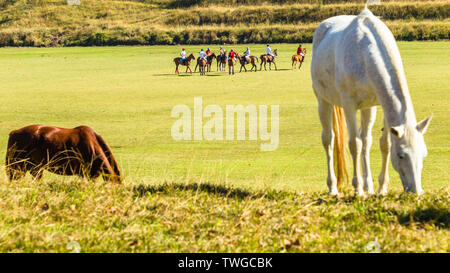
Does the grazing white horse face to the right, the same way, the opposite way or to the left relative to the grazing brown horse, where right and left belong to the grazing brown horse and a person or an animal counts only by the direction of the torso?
to the right

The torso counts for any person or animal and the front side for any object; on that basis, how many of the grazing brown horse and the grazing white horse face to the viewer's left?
0

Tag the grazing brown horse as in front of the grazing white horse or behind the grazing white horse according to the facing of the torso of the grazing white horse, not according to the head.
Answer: behind

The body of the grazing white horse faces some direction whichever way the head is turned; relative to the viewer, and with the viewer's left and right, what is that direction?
facing the viewer and to the right of the viewer

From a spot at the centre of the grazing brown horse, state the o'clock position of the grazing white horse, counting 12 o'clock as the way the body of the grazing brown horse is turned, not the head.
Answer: The grazing white horse is roughly at 1 o'clock from the grazing brown horse.

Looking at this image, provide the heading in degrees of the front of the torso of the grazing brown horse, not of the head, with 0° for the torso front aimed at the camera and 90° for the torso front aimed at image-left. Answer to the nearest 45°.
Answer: approximately 270°
